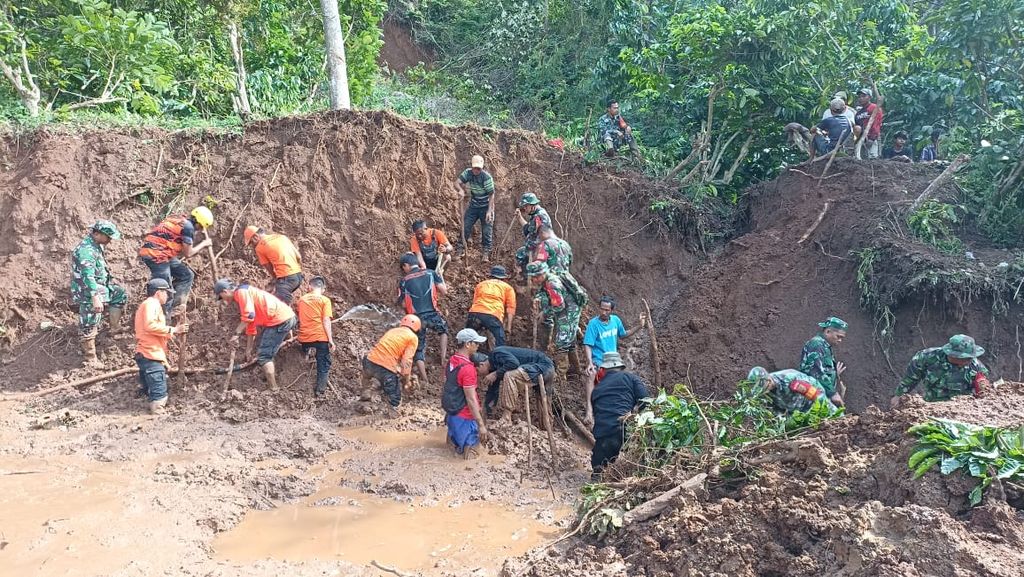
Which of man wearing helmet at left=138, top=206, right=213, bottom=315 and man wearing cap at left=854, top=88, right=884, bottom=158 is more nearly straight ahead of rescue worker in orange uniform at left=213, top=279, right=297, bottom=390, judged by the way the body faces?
the man wearing helmet

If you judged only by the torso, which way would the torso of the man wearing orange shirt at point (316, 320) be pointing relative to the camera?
away from the camera

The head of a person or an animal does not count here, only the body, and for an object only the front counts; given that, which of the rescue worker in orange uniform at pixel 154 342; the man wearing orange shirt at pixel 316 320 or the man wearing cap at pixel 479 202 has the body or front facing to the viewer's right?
the rescue worker in orange uniform

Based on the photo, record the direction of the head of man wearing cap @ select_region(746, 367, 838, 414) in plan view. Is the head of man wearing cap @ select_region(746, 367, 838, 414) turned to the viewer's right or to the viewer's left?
to the viewer's left

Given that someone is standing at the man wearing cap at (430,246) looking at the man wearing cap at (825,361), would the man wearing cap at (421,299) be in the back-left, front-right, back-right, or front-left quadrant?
front-right

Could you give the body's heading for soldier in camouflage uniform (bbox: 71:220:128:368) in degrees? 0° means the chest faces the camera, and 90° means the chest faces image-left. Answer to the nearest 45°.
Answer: approximately 270°

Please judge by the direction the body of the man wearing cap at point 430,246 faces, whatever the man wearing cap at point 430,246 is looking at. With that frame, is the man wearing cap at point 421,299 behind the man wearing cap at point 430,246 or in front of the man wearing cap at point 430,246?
in front

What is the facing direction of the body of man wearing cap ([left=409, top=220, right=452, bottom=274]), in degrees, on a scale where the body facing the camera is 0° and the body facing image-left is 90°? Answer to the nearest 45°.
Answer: approximately 45°

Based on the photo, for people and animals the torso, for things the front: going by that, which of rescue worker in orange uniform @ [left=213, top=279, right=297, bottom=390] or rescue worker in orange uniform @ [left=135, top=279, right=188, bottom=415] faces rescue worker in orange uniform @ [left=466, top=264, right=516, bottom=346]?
rescue worker in orange uniform @ [left=135, top=279, right=188, bottom=415]

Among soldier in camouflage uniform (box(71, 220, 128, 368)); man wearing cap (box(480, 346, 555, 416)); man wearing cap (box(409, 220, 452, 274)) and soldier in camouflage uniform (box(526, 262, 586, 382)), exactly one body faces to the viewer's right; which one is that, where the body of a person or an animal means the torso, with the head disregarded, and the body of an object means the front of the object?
soldier in camouflage uniform (box(71, 220, 128, 368))

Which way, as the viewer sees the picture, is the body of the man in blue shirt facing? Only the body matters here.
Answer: toward the camera

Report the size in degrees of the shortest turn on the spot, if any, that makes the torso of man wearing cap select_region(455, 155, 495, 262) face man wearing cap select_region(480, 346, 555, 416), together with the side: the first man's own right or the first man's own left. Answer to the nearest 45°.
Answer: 0° — they already face them

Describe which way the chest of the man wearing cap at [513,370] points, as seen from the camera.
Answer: to the viewer's left

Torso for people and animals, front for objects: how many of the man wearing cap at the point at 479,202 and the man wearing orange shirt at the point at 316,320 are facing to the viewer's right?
0

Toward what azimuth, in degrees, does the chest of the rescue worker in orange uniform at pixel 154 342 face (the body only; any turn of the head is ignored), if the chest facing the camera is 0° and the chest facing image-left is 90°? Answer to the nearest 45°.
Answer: approximately 270°

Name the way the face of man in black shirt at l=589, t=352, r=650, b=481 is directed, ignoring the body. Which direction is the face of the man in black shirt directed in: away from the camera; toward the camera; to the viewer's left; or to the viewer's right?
away from the camera

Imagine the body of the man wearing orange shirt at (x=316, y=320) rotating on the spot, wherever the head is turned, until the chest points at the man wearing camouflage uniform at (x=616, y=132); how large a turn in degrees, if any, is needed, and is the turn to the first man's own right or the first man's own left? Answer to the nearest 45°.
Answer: approximately 45° to the first man's own right

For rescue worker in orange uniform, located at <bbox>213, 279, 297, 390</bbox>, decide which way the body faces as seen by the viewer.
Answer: to the viewer's left
